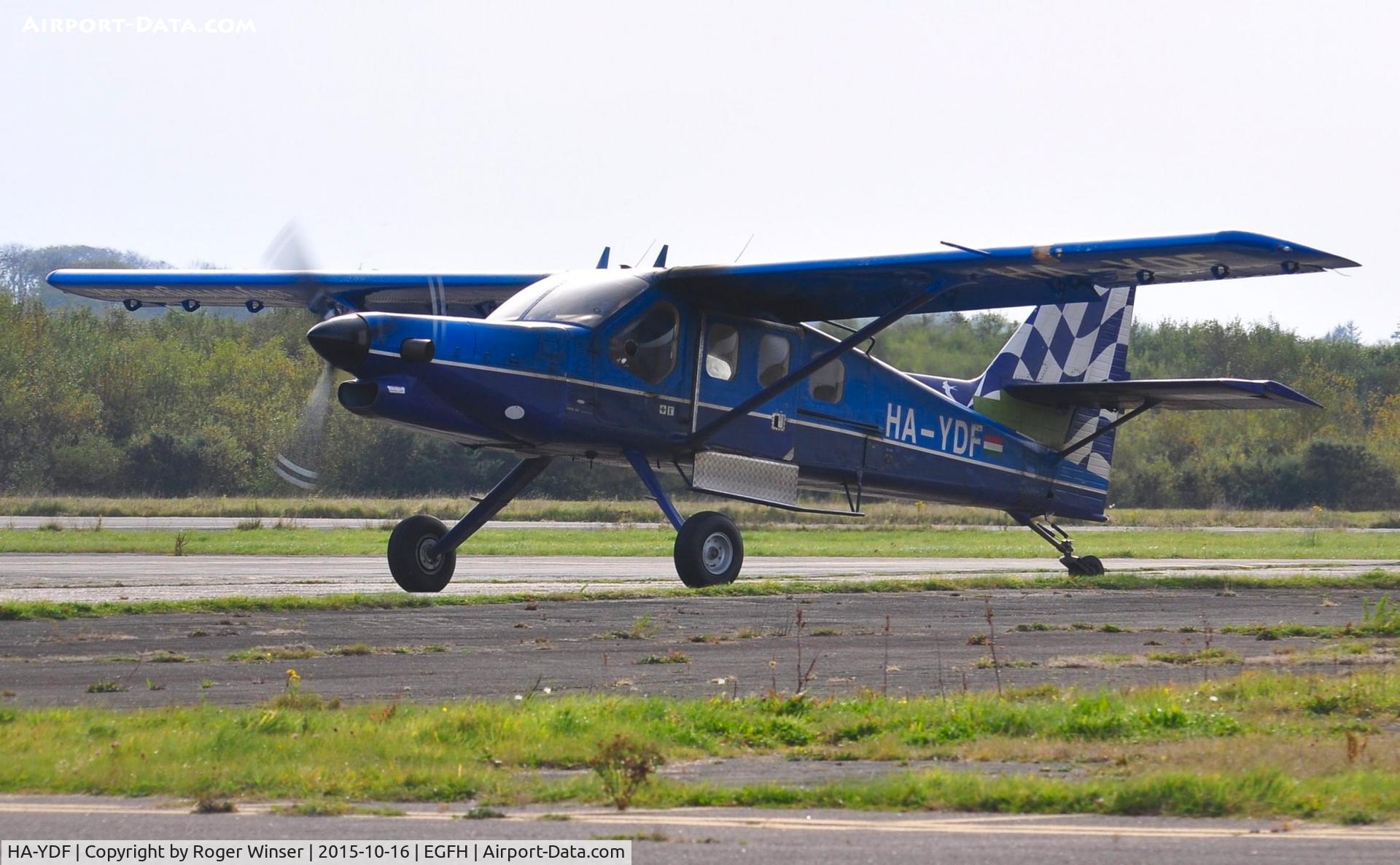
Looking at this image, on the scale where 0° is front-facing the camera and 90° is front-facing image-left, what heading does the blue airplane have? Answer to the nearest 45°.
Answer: approximately 45°
